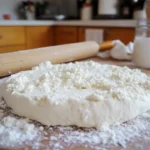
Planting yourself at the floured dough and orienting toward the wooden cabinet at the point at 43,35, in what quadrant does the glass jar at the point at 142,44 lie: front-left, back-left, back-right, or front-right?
front-right

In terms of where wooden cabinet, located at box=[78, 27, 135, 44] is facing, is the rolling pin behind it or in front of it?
in front

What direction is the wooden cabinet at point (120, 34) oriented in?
toward the camera

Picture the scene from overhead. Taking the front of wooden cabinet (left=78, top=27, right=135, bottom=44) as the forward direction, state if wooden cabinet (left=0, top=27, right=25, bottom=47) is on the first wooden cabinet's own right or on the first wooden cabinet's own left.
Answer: on the first wooden cabinet's own right

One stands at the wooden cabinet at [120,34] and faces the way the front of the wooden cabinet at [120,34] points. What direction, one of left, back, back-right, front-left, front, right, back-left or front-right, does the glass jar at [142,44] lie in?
front

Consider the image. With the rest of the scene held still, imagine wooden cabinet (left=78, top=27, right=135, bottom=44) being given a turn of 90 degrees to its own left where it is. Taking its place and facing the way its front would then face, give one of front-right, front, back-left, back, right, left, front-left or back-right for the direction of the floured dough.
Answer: right
